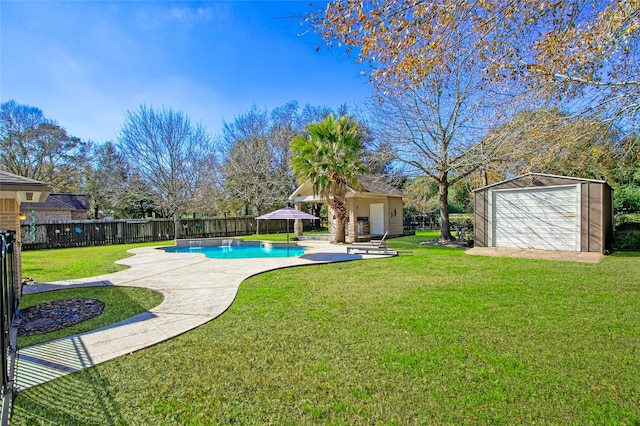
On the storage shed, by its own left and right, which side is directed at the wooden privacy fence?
right

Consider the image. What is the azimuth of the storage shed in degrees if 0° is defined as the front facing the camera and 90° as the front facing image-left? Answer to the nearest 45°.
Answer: approximately 0°

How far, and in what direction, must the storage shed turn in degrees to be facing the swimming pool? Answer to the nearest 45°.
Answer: approximately 90° to its right

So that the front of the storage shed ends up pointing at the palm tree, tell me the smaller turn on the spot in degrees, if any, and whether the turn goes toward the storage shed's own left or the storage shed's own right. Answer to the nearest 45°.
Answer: approximately 90° to the storage shed's own right

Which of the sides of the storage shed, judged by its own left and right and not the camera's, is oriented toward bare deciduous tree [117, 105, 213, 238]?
right
